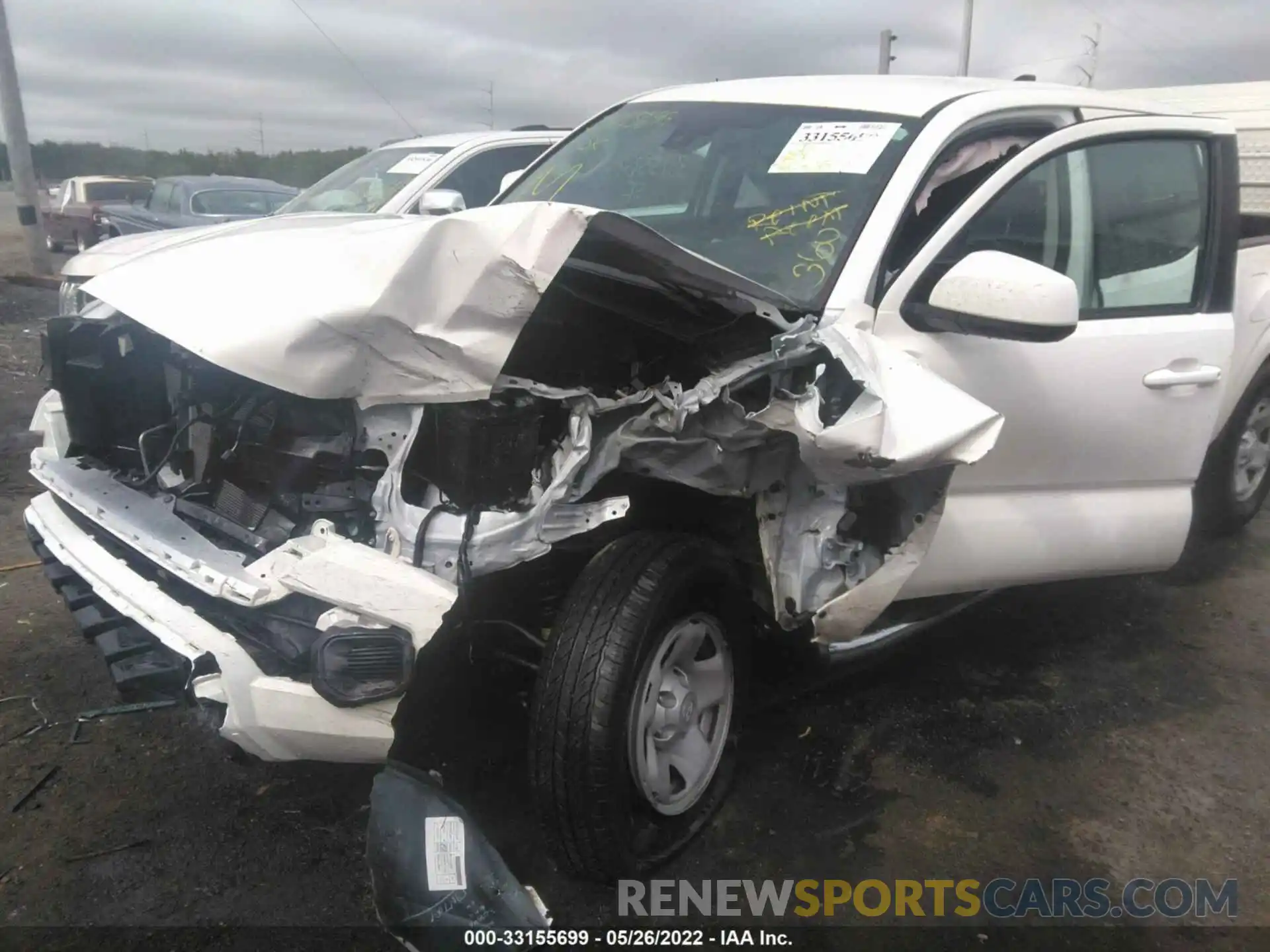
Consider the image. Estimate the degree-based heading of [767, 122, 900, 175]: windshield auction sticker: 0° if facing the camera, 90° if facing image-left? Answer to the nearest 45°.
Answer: approximately 45°

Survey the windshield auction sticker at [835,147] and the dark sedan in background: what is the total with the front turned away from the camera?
0

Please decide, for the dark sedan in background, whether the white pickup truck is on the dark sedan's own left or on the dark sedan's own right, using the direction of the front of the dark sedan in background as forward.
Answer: on the dark sedan's own left

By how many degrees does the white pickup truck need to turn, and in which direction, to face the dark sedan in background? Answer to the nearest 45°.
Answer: approximately 90° to its right

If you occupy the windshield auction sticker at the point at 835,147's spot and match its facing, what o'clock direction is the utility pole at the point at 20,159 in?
The utility pole is roughly at 3 o'clock from the windshield auction sticker.

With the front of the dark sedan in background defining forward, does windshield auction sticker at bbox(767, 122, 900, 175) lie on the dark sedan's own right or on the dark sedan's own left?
on the dark sedan's own left

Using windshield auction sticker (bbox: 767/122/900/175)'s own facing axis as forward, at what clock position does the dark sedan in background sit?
The dark sedan in background is roughly at 3 o'clock from the windshield auction sticker.

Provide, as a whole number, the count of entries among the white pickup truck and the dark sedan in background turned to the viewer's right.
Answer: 0

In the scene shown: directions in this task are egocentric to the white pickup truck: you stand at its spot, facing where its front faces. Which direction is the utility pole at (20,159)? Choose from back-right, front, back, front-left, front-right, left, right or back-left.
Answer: right

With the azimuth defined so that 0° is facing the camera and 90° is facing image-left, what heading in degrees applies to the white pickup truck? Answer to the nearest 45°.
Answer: approximately 45°
